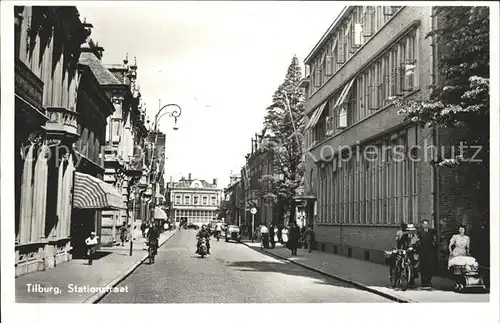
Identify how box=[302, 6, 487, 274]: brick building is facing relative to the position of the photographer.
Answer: facing the viewer and to the left of the viewer

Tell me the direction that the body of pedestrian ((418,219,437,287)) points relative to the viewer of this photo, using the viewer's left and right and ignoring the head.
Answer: facing the viewer

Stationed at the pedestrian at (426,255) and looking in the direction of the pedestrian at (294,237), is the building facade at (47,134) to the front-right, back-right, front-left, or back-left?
front-left

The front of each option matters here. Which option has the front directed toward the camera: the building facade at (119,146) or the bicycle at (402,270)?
the bicycle

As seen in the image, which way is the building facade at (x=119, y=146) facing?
to the viewer's right

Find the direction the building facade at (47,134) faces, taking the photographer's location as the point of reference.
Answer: facing the viewer and to the right of the viewer

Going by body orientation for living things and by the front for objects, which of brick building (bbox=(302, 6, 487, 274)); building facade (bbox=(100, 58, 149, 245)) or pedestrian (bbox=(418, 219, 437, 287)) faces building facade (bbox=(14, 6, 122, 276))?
the brick building

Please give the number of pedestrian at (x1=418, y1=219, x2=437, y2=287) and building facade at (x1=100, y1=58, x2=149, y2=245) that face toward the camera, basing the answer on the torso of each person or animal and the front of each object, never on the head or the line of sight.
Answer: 1

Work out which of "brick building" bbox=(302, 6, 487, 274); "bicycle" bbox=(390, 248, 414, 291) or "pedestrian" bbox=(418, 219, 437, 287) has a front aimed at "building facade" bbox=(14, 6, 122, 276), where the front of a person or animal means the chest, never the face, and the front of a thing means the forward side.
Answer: the brick building

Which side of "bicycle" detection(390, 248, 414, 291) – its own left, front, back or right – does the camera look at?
front

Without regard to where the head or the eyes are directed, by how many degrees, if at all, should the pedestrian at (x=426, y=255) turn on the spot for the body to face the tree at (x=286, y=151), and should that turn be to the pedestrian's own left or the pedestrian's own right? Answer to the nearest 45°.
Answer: approximately 180°

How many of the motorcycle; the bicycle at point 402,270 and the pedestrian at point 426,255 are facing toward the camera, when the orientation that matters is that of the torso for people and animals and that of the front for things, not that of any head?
3

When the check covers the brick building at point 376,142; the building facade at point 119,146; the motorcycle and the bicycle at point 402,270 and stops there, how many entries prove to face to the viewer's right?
1

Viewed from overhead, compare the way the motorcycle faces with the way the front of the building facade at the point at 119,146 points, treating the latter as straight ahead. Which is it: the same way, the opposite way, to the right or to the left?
to the right

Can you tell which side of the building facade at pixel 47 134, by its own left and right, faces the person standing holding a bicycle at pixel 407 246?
front

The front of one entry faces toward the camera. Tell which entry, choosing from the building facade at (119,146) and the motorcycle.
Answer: the motorcycle
